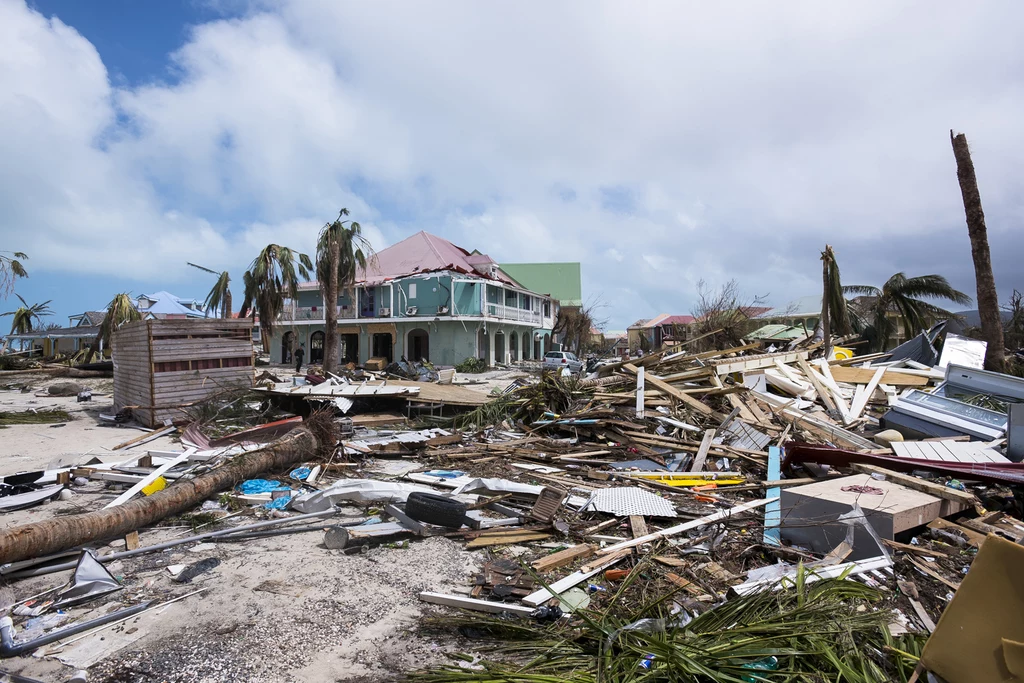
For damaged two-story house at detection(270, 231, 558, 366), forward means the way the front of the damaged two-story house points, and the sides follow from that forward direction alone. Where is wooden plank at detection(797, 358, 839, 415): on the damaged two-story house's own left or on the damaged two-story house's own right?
on the damaged two-story house's own left

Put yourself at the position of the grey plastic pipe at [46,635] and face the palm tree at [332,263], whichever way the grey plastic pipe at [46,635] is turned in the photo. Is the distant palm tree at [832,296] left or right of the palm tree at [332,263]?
right

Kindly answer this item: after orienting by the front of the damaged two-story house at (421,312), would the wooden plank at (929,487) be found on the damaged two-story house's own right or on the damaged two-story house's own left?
on the damaged two-story house's own left

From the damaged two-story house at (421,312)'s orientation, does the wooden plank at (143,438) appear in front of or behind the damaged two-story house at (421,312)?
in front

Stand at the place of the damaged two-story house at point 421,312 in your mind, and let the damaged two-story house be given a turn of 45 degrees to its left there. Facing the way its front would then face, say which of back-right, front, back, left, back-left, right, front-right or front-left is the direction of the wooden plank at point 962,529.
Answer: front

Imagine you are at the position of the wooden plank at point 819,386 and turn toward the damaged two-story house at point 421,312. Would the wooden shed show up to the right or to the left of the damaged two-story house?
left

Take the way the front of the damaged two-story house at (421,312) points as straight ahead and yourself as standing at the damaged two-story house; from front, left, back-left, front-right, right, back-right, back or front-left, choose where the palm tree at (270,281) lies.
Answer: front

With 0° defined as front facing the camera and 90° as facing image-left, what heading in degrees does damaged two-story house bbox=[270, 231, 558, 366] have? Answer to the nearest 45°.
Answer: approximately 45°

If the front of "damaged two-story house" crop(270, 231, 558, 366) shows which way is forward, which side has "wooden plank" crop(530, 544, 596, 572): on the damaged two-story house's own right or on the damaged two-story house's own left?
on the damaged two-story house's own left

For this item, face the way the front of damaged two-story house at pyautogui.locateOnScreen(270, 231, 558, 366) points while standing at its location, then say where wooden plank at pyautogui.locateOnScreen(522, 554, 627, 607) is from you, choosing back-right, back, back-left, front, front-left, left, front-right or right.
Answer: front-left

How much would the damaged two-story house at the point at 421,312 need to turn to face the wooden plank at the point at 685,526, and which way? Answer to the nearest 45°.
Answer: approximately 45° to its left

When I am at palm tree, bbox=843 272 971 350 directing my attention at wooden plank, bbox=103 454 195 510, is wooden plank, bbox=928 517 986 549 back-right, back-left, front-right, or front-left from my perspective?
front-left

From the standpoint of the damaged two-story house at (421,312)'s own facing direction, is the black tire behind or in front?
in front

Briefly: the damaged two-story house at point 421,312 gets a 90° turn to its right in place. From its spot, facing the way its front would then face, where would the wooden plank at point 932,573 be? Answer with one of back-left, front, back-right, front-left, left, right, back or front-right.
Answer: back-left

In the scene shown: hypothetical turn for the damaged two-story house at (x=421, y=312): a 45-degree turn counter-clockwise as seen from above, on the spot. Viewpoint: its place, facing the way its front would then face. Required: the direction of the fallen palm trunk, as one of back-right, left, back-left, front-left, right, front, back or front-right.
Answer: front

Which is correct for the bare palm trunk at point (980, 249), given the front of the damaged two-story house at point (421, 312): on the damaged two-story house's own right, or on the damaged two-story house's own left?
on the damaged two-story house's own left

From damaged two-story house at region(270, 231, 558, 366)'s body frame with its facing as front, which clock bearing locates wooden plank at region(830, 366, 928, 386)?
The wooden plank is roughly at 10 o'clock from the damaged two-story house.
